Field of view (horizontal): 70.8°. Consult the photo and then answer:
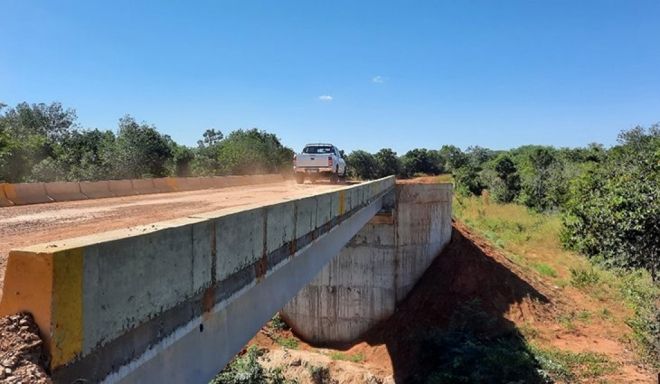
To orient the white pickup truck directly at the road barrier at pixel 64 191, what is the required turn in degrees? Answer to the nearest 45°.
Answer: approximately 180°

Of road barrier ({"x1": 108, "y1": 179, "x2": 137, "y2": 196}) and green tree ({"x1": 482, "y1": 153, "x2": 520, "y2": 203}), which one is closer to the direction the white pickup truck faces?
the green tree

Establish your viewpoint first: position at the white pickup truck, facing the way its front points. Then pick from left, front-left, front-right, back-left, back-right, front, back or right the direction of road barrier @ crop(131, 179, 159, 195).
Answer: back

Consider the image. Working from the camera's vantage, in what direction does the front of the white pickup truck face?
facing away from the viewer and to the right of the viewer

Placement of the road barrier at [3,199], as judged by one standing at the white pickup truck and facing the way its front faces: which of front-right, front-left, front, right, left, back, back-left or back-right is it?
back

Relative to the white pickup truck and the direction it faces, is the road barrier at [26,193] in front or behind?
behind

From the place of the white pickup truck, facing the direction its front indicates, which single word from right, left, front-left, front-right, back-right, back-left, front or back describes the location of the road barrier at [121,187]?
back
